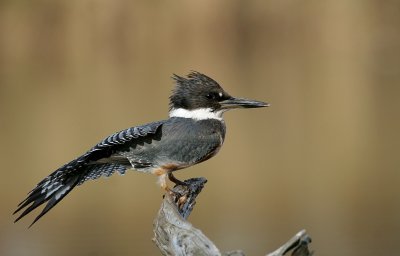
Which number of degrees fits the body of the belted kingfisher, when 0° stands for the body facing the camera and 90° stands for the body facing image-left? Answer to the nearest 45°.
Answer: approximately 270°
